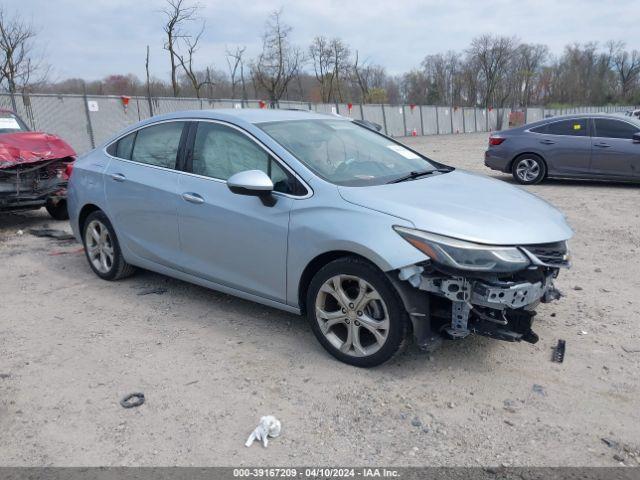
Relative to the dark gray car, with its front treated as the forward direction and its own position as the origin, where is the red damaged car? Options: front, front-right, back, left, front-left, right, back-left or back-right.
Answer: back-right

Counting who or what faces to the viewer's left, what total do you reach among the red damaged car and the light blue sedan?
0

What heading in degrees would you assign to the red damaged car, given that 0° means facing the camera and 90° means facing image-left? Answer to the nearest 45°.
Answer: approximately 315°

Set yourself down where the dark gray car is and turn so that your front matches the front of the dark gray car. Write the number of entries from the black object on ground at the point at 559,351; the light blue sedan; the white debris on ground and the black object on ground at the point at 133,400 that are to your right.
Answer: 4

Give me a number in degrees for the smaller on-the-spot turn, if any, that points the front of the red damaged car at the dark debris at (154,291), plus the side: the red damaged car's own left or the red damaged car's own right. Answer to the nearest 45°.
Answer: approximately 45° to the red damaged car's own right

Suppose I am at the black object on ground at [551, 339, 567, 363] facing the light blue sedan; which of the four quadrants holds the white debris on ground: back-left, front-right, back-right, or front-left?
front-left

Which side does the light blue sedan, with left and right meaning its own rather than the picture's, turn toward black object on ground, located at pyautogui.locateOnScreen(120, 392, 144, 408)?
right

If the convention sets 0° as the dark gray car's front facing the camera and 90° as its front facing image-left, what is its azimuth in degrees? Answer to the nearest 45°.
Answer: approximately 270°

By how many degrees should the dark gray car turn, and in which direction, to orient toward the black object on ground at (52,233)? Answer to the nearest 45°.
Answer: approximately 135° to its right

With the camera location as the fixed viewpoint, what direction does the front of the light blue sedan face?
facing the viewer and to the right of the viewer

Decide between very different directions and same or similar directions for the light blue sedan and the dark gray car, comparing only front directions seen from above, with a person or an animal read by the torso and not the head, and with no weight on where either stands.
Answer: same or similar directions

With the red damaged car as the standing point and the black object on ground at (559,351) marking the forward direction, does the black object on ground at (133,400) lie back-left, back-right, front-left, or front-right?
front-right

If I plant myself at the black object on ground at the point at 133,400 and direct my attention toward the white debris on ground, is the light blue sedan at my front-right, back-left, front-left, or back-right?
front-left
